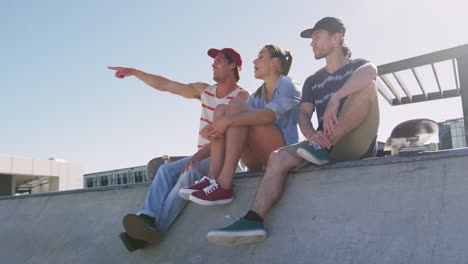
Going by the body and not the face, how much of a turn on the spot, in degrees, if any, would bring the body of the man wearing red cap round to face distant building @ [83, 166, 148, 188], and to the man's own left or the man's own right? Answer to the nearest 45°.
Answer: approximately 135° to the man's own right

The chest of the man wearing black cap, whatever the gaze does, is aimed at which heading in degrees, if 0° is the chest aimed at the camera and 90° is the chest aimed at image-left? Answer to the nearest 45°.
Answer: approximately 45°

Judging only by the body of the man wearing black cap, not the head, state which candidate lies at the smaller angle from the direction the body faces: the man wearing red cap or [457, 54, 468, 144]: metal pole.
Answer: the man wearing red cap

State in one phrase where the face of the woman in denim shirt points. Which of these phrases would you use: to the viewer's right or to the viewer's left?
to the viewer's left

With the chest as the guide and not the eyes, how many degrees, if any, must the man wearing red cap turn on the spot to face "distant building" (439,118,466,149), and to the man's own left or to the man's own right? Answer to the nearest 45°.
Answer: approximately 180°

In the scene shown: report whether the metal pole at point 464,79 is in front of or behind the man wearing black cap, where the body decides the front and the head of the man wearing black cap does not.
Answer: behind

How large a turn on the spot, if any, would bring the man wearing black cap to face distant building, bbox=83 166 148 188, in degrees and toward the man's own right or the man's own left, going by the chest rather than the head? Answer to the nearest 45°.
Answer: approximately 90° to the man's own right

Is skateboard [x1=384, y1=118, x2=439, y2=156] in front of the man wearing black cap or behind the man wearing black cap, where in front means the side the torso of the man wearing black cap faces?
behind

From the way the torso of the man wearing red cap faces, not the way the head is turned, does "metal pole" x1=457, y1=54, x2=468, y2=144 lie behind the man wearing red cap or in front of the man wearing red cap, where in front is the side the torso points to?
behind
